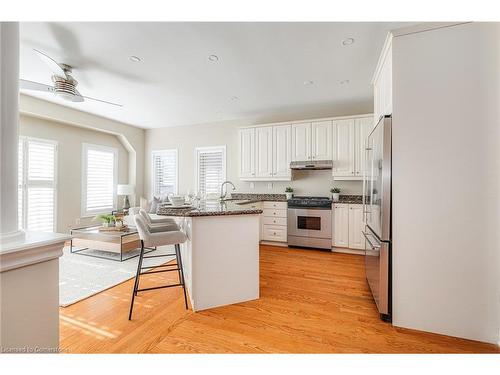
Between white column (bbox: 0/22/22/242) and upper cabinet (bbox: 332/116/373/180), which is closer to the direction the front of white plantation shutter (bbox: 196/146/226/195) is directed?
the white column

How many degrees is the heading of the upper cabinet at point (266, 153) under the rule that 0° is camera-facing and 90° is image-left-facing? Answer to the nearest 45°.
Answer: approximately 0°

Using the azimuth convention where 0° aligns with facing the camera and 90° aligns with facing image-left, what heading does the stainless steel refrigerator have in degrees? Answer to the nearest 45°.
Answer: approximately 90°

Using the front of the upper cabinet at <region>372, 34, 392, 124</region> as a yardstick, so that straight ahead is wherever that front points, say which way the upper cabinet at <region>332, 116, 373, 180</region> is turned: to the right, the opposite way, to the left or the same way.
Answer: to the left

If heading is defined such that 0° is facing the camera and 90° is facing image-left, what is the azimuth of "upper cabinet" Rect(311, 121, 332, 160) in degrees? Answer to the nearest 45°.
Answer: approximately 0°

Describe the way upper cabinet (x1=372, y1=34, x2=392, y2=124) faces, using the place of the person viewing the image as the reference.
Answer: facing to the left of the viewer
